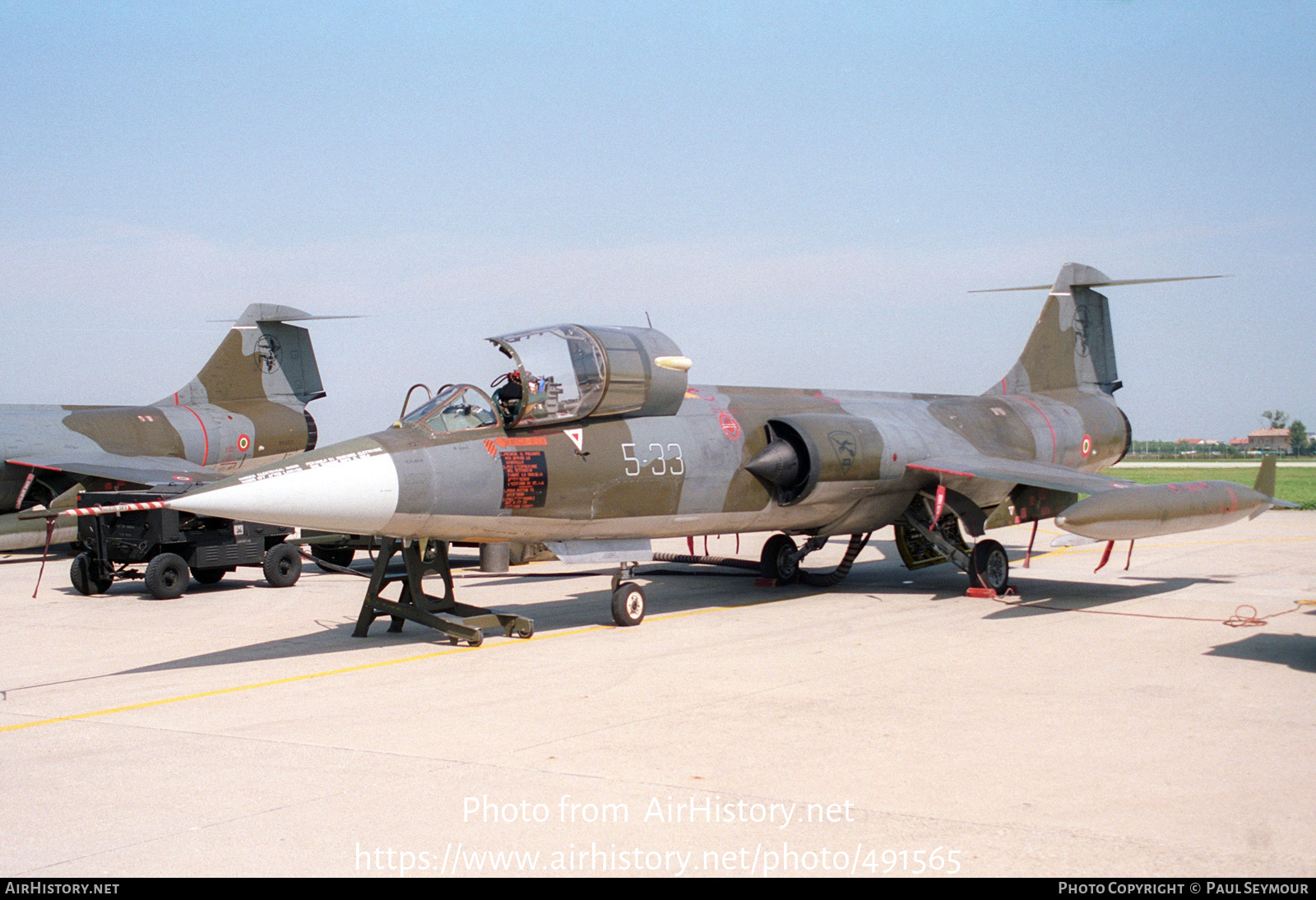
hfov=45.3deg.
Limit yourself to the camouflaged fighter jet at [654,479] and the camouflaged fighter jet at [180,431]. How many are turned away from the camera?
0

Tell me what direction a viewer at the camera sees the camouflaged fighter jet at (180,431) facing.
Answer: facing the viewer and to the left of the viewer

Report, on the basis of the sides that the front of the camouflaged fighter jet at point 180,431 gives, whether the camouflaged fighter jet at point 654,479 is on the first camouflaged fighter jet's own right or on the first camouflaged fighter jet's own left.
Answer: on the first camouflaged fighter jet's own left

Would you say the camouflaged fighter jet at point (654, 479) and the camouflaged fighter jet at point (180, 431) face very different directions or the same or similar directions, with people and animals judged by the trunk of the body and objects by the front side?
same or similar directions

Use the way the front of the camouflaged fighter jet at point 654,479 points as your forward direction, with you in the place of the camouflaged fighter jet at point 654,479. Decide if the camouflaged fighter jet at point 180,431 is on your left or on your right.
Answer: on your right
